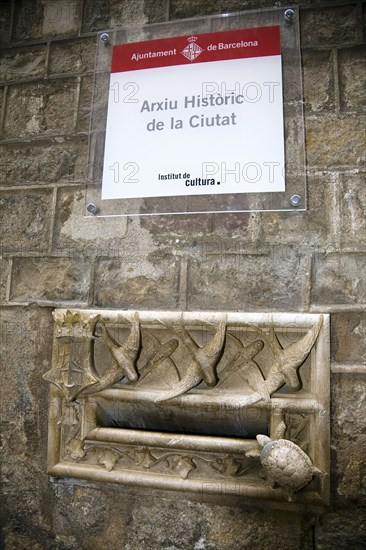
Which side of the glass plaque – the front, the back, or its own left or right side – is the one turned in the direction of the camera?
front
